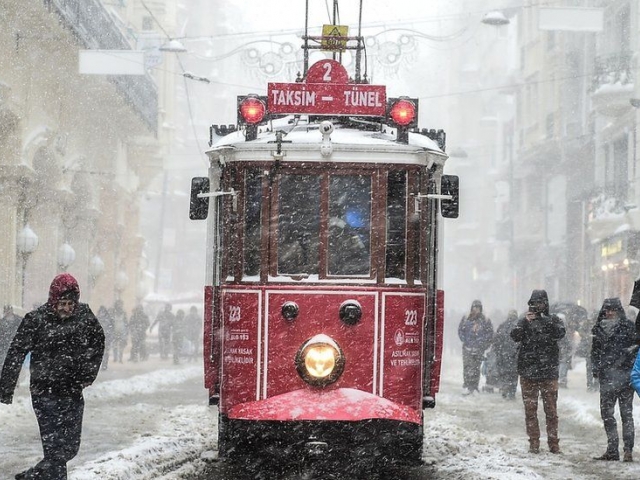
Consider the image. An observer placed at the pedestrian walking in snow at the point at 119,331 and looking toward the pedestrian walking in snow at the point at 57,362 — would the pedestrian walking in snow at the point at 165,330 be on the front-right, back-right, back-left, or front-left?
back-left

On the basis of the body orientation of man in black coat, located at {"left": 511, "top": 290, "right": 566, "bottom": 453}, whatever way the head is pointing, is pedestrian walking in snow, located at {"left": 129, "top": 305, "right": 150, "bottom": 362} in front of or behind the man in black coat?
behind

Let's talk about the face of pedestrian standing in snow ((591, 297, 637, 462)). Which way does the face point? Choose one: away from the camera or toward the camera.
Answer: toward the camera

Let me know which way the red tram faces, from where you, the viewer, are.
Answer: facing the viewer

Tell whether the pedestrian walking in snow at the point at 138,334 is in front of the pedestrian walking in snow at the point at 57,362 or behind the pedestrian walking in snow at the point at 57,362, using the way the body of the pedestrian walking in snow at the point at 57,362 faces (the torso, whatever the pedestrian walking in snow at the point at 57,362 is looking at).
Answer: behind

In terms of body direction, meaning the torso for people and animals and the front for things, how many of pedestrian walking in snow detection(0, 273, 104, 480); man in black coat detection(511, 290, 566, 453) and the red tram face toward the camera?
3

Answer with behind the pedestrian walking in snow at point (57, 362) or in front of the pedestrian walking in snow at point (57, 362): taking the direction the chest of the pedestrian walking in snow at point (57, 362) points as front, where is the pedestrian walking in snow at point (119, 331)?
behind

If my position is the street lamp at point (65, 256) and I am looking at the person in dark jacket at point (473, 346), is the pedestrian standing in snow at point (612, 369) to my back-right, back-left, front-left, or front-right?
front-right

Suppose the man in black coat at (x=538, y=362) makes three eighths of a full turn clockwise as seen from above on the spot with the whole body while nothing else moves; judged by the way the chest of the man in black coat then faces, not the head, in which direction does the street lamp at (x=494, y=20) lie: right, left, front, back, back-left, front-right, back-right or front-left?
front-right

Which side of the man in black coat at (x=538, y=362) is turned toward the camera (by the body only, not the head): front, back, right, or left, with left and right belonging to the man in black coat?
front

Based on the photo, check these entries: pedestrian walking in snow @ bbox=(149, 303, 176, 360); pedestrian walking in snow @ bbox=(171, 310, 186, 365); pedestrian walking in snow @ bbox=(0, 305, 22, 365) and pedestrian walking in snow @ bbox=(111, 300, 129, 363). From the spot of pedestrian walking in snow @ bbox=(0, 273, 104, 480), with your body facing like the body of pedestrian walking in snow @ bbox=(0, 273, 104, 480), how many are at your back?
4

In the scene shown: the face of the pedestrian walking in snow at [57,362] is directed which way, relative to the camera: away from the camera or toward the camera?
toward the camera

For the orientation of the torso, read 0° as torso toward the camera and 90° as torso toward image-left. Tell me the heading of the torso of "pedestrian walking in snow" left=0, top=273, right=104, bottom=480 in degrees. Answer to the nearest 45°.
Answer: approximately 0°
